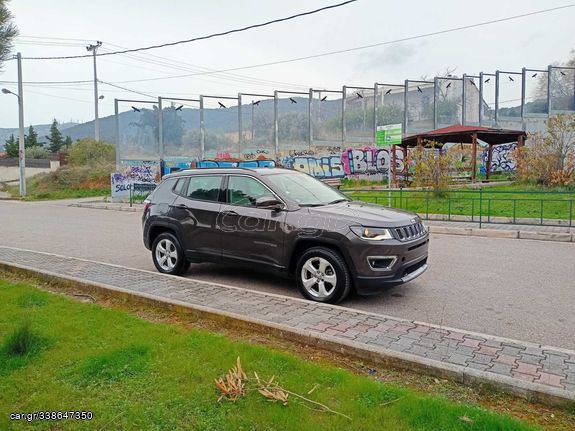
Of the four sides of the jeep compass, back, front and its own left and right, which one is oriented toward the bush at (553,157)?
left

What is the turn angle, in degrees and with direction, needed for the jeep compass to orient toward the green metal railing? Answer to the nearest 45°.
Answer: approximately 90° to its left

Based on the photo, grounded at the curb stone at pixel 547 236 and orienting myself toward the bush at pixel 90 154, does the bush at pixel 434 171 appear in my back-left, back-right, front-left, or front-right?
front-right

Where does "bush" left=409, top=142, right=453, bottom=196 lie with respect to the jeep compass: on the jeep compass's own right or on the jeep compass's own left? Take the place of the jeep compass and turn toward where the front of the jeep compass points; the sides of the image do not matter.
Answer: on the jeep compass's own left
